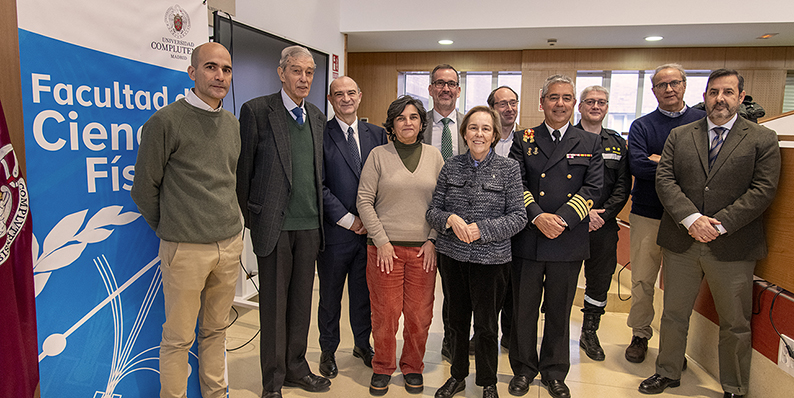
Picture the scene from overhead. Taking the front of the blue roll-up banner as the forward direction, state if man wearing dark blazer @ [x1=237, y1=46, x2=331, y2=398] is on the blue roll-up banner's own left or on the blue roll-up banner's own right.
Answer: on the blue roll-up banner's own left

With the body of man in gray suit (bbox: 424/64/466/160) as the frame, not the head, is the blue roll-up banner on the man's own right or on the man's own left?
on the man's own right

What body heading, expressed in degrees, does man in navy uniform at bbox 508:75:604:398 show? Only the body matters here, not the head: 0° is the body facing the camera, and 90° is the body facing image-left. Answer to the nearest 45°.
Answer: approximately 0°

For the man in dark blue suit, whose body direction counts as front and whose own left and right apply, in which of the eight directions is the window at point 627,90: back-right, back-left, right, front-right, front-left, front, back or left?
back-left

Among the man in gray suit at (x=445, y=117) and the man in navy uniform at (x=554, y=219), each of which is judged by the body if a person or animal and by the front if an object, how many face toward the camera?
2

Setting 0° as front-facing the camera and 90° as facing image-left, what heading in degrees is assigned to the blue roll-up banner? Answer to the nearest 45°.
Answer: approximately 0°
